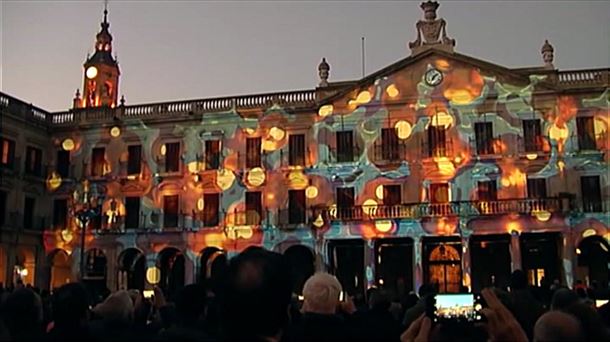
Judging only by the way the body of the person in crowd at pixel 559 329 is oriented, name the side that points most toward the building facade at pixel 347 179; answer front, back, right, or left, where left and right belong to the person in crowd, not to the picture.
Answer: front

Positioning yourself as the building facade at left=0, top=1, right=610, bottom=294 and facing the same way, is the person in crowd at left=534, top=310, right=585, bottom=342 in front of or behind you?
in front

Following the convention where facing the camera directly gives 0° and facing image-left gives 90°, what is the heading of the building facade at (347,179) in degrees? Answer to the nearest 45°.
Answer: approximately 0°

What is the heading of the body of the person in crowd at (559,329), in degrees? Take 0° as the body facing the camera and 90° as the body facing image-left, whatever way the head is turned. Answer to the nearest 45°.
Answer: approximately 180°

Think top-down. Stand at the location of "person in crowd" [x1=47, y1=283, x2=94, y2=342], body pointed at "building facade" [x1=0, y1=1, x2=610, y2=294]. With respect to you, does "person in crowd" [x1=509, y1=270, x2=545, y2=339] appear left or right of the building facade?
right

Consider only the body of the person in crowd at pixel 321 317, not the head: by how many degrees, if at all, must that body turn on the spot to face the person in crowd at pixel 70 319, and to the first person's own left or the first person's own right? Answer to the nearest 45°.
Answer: approximately 90° to the first person's own left

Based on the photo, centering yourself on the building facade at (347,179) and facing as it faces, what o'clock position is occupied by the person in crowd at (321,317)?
The person in crowd is roughly at 12 o'clock from the building facade.

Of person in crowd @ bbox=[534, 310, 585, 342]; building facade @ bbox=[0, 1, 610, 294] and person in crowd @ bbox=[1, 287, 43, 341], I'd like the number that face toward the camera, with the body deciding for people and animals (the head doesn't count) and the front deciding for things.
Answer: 1

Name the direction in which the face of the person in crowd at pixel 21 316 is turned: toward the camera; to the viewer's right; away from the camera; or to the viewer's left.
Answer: away from the camera

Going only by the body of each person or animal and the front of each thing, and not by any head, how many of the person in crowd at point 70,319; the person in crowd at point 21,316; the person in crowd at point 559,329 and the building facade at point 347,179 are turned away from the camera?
3

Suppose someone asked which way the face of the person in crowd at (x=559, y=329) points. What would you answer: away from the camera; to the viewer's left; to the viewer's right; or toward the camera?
away from the camera

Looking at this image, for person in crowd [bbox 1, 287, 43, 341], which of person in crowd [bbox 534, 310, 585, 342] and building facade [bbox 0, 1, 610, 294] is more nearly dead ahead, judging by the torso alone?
the building facade

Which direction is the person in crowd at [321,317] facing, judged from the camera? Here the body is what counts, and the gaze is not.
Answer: away from the camera

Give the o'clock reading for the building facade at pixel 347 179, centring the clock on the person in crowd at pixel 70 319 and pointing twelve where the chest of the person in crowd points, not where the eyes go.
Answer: The building facade is roughly at 1 o'clock from the person in crowd.
